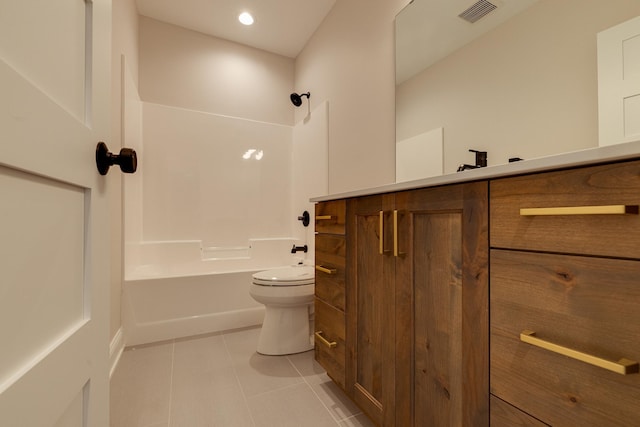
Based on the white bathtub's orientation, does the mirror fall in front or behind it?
in front

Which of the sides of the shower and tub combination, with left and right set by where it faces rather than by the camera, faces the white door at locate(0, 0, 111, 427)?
front

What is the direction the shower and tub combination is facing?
toward the camera

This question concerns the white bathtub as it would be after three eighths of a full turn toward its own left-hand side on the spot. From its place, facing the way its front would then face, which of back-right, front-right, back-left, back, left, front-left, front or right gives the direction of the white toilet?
right

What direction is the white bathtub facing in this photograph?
toward the camera
